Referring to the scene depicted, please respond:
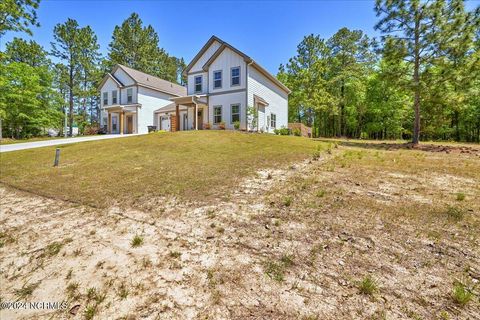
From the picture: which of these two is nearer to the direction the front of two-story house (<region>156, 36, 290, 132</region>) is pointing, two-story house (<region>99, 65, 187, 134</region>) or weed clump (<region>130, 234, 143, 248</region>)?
the weed clump

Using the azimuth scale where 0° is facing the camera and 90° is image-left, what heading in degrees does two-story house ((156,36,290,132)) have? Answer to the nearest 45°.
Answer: approximately 45°

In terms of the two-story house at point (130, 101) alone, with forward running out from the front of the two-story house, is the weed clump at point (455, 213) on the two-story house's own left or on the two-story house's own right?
on the two-story house's own left

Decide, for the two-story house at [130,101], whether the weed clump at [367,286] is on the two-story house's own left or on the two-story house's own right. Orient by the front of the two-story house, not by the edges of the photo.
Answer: on the two-story house's own left

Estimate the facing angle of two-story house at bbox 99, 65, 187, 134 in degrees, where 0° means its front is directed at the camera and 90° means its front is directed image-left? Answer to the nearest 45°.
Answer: approximately 45°
